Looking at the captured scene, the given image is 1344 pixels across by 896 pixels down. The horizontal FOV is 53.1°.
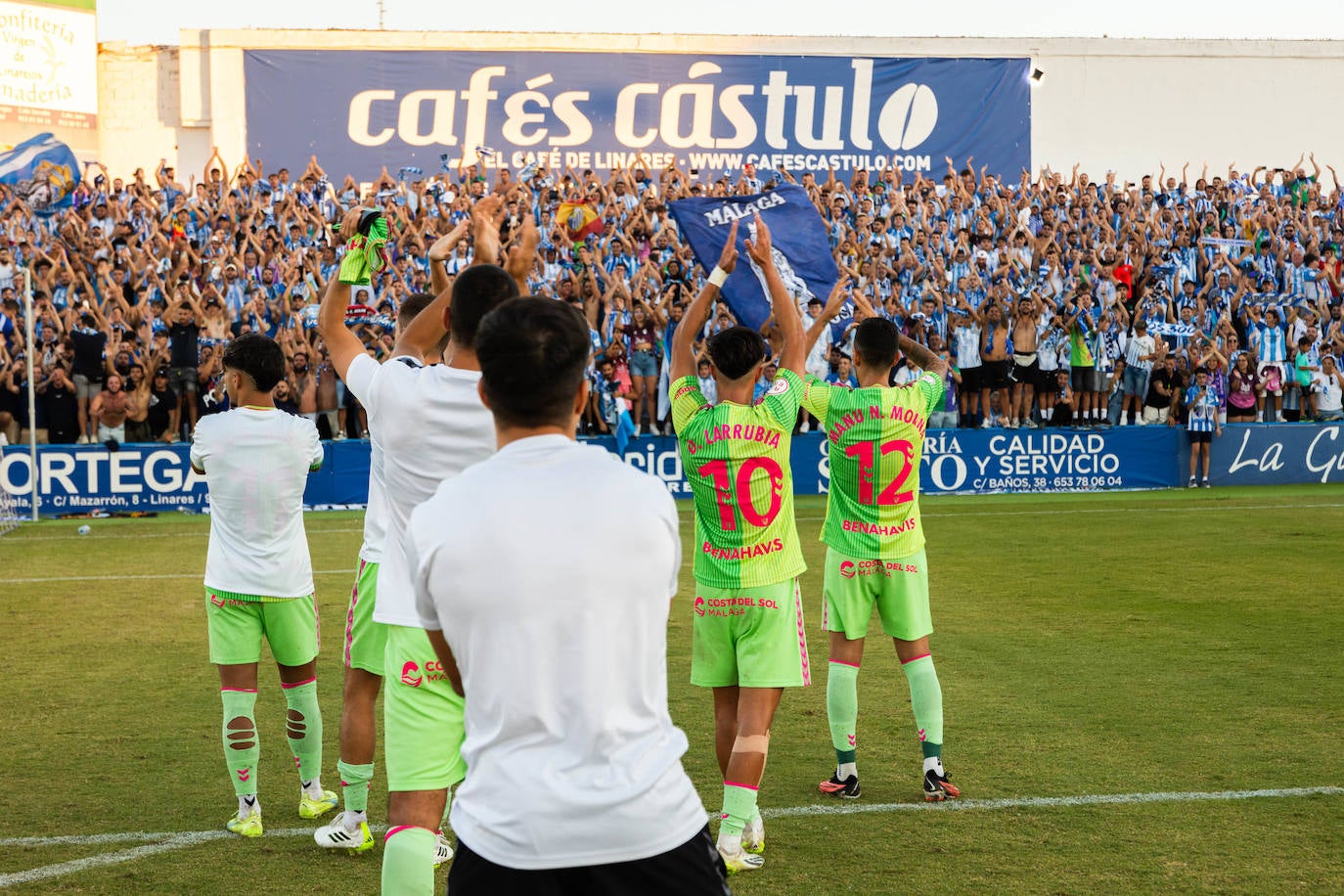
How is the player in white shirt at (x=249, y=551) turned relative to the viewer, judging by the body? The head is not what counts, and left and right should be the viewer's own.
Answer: facing away from the viewer

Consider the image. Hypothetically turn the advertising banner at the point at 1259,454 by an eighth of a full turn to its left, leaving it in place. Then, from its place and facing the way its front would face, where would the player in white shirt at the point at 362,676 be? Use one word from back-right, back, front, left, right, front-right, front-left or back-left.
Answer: front-right

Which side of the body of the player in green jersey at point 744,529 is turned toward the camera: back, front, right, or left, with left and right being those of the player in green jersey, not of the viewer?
back

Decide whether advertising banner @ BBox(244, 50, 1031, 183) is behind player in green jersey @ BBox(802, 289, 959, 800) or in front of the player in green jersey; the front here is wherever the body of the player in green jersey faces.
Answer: in front

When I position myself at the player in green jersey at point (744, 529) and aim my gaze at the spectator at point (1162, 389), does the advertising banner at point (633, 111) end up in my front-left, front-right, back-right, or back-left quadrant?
front-left

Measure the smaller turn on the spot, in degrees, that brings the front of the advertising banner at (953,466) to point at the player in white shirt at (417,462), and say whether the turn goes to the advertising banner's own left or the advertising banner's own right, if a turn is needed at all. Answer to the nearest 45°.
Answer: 0° — it already faces them

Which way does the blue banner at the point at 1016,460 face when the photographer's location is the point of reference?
facing the viewer

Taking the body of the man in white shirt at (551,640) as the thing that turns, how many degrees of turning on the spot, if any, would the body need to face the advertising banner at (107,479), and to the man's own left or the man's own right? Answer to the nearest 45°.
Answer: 0° — they already face it

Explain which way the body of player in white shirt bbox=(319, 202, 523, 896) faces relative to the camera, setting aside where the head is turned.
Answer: away from the camera

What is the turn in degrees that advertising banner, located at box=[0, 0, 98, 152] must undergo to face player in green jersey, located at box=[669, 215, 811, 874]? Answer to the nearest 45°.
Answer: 0° — it already faces them

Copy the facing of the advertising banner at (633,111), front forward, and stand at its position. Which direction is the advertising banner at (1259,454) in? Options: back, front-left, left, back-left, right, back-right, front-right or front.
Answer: front-left

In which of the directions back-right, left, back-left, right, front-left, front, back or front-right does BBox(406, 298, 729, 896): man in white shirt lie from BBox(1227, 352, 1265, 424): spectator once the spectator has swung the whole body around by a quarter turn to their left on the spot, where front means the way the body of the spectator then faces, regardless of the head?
right

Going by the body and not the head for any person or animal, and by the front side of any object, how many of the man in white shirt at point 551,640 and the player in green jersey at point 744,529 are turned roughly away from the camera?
2

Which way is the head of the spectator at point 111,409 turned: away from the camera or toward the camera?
toward the camera

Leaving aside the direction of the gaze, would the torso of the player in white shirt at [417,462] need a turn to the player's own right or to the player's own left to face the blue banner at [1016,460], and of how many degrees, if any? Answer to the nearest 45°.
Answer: approximately 45° to the player's own right

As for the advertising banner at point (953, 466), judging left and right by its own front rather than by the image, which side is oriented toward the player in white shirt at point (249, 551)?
front

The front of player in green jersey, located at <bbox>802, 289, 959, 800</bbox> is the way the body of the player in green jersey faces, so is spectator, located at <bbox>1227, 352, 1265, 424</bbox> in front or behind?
in front

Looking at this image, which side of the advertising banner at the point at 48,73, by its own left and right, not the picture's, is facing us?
front

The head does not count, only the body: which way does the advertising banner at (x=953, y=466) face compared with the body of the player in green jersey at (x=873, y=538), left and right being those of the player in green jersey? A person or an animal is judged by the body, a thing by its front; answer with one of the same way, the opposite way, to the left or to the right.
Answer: the opposite way

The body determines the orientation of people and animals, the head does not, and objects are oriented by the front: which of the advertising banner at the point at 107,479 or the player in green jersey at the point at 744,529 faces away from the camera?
the player in green jersey

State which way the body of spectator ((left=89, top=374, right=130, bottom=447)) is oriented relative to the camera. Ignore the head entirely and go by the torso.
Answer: toward the camera
